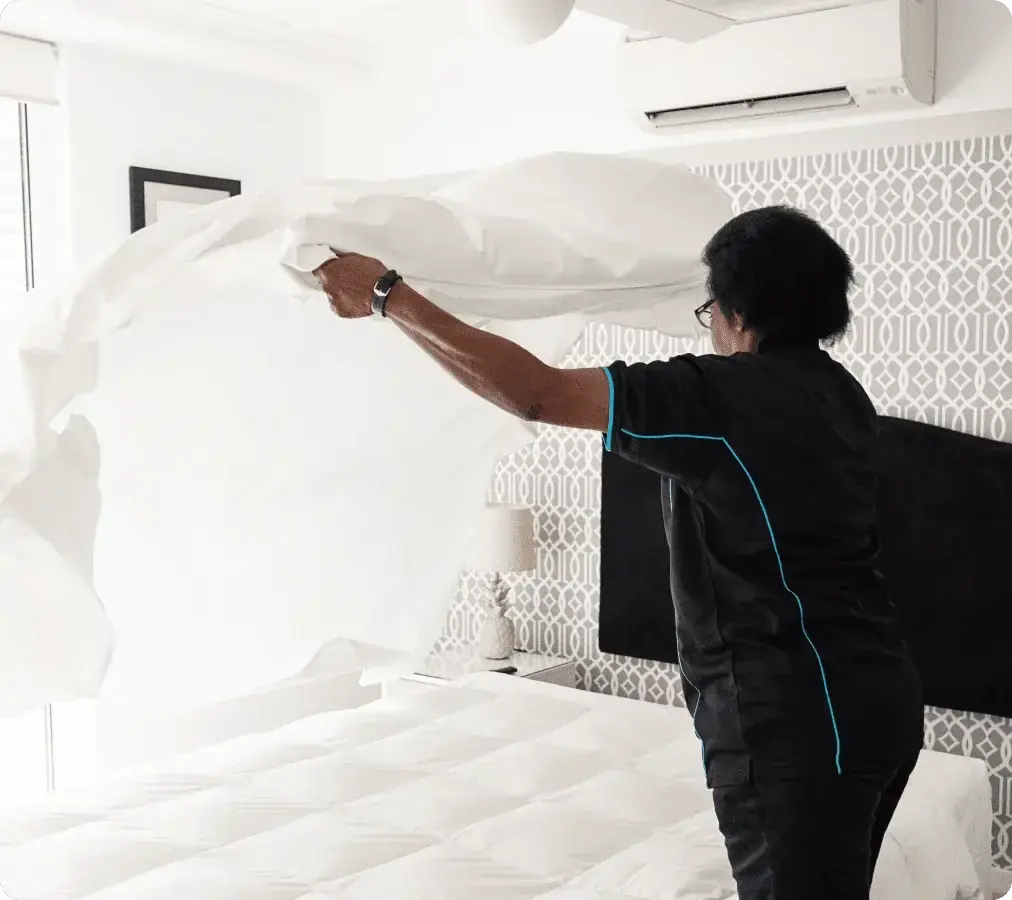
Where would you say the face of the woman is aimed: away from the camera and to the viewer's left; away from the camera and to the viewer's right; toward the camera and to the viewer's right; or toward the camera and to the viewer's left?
away from the camera and to the viewer's left

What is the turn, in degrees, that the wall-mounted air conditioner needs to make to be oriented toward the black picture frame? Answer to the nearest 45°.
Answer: approximately 45° to its right

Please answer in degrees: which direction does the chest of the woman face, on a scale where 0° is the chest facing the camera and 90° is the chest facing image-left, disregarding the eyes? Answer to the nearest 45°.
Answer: approximately 135°

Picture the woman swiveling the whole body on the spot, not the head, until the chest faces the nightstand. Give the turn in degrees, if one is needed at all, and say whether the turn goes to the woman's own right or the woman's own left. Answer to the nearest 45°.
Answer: approximately 45° to the woman's own right

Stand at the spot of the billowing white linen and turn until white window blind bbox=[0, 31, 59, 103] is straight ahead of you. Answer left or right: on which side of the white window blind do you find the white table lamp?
right

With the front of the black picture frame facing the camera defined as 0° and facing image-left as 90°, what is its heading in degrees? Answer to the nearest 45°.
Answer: approximately 315°
